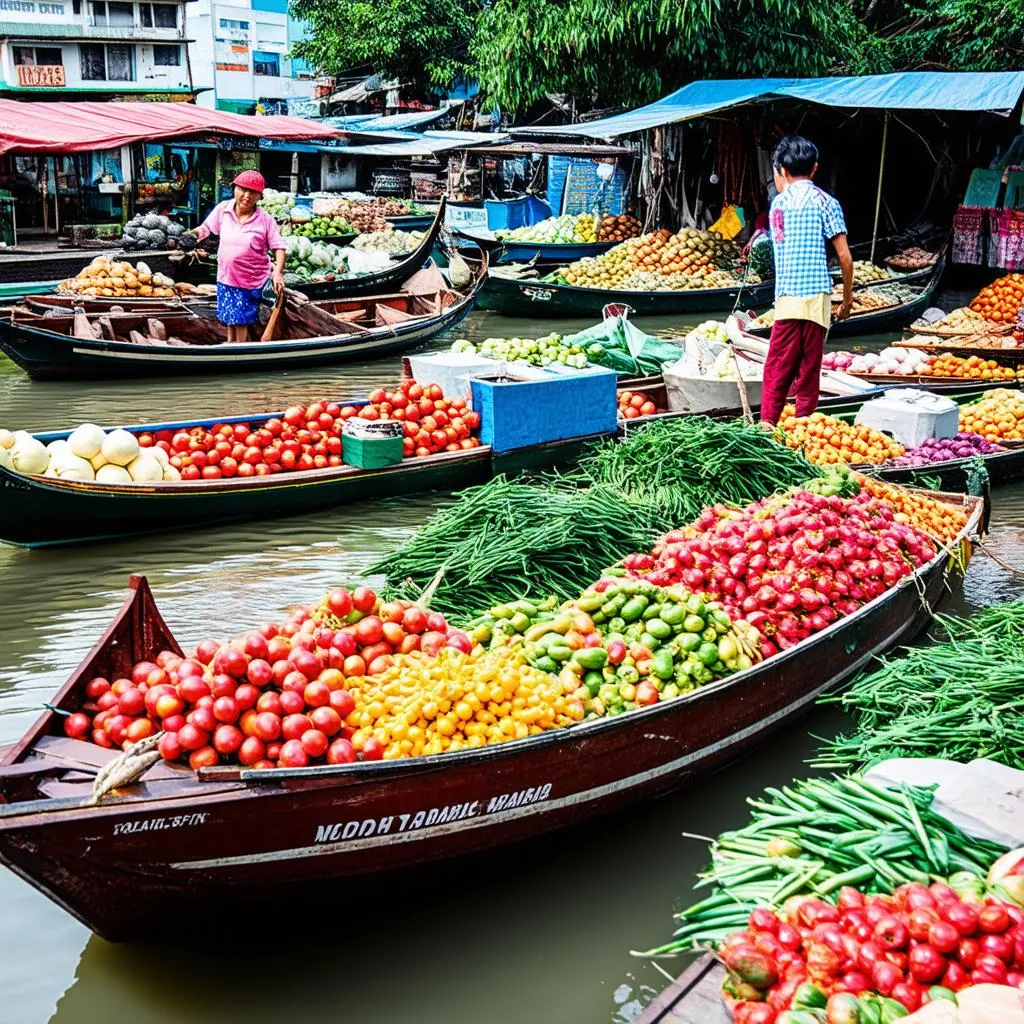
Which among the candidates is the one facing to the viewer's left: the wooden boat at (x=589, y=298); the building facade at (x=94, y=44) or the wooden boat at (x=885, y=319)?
the wooden boat at (x=589, y=298)

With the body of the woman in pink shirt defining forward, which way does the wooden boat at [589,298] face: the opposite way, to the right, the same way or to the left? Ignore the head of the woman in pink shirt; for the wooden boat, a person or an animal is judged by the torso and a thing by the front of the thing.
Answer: to the right

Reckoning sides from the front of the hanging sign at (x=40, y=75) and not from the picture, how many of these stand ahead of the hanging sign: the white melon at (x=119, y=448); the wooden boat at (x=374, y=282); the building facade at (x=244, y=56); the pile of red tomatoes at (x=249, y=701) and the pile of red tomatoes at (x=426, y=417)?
4

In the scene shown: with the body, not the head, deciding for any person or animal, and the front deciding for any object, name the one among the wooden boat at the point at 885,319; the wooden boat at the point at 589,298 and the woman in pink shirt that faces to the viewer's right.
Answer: the wooden boat at the point at 885,319

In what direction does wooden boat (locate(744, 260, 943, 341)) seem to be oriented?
to the viewer's right

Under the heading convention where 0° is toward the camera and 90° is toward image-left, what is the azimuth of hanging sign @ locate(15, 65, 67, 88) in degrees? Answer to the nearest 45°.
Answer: approximately 0°

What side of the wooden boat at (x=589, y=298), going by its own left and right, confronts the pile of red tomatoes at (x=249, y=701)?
left

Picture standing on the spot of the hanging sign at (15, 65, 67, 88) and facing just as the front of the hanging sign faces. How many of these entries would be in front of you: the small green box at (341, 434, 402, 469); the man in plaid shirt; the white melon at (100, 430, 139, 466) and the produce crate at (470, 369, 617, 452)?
4

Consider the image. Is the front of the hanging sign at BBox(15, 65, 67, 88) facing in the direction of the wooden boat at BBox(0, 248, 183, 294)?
yes

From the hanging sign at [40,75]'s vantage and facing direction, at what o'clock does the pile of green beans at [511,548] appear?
The pile of green beans is roughly at 12 o'clock from the hanging sign.

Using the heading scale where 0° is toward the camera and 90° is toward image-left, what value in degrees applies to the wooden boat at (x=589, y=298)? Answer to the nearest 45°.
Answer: approximately 90°

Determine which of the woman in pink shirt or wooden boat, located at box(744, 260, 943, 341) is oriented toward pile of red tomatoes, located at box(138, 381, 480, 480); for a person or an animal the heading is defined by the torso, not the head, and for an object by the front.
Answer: the woman in pink shirt
